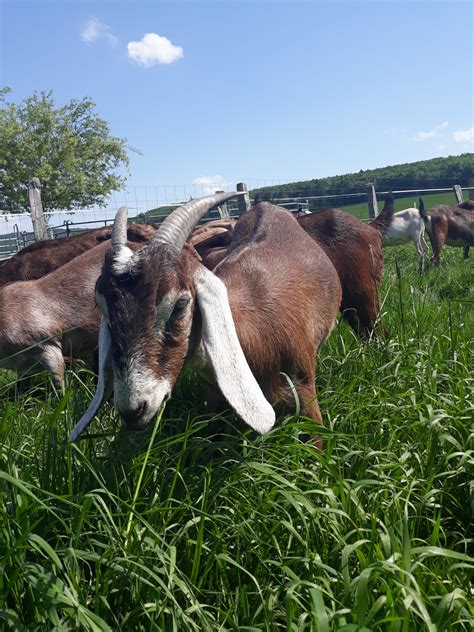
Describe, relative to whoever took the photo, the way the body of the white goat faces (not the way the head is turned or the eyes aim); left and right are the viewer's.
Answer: facing to the left of the viewer

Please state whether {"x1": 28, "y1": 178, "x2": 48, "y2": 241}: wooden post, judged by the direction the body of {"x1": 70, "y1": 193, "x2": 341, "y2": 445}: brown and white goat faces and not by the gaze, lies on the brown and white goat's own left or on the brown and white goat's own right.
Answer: on the brown and white goat's own right

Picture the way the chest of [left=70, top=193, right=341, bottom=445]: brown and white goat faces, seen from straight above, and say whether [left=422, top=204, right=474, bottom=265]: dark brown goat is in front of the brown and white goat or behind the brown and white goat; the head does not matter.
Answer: behind

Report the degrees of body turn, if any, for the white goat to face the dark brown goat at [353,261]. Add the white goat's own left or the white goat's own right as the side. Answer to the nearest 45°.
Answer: approximately 90° to the white goat's own left

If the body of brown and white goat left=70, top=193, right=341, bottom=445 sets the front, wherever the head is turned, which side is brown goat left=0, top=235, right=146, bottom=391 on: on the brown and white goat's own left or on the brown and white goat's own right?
on the brown and white goat's own right

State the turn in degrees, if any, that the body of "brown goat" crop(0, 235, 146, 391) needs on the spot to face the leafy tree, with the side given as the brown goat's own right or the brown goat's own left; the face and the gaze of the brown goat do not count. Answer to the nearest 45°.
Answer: approximately 90° to the brown goat's own left

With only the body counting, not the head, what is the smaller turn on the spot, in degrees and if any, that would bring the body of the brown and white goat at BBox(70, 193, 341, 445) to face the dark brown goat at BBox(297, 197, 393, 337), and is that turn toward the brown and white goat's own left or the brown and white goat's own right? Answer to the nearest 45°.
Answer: approximately 180°

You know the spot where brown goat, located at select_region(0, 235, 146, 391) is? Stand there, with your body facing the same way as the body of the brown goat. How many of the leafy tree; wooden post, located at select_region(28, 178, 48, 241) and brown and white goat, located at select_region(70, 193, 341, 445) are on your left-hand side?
2

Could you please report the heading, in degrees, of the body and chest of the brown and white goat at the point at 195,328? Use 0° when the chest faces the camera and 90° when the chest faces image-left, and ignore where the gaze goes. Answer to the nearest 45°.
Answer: approximately 45°
